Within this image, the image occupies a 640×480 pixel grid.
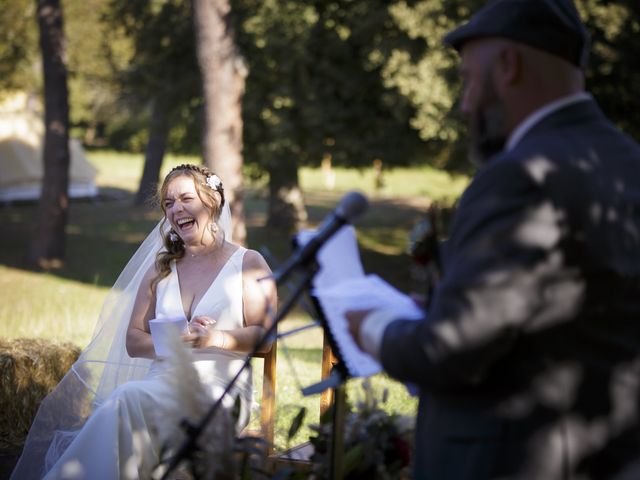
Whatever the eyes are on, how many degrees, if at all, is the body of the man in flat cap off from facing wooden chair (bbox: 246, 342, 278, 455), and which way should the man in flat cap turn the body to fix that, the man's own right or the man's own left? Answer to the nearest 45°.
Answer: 0° — they already face it

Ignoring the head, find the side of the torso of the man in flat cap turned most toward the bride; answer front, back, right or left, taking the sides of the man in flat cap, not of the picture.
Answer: front

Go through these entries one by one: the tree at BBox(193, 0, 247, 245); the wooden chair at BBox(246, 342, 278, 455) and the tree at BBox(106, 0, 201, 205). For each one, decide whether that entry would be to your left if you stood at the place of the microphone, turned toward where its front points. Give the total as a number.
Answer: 3

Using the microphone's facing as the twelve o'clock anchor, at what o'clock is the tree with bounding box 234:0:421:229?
The tree is roughly at 9 o'clock from the microphone.

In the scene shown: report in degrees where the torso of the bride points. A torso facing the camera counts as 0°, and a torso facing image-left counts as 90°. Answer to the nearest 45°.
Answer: approximately 45°

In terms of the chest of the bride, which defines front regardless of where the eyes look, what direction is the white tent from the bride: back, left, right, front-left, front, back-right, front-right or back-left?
back-right

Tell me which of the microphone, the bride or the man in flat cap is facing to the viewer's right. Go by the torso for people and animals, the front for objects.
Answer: the microphone

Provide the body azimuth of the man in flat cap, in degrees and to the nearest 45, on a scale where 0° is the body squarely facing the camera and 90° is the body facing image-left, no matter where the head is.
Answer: approximately 135°

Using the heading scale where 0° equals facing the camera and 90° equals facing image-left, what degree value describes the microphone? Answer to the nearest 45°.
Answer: approximately 270°

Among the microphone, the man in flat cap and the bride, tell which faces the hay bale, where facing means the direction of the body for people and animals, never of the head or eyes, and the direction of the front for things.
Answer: the man in flat cap

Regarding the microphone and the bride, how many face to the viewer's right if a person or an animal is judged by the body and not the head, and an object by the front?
1

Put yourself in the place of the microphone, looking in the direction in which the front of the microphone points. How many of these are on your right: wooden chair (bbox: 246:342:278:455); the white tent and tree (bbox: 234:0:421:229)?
0

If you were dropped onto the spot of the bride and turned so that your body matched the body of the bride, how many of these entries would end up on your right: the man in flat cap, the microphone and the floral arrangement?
0

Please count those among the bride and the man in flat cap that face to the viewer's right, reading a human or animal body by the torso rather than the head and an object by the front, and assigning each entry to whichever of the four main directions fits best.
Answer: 0

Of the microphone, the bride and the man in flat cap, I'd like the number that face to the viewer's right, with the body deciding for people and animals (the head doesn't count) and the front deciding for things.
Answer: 1
